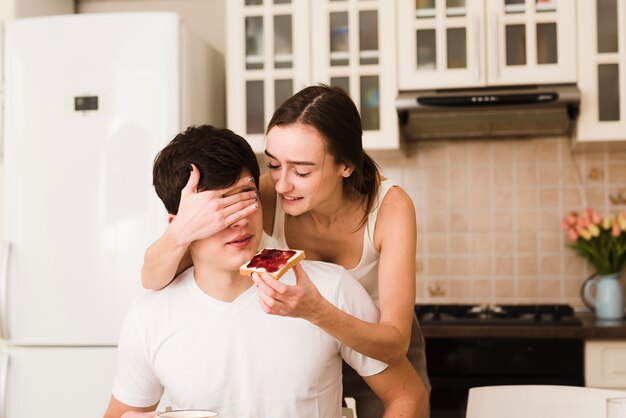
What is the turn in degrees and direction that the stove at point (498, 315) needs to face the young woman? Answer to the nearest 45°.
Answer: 0° — it already faces them

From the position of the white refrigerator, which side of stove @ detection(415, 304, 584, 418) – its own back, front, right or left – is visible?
right

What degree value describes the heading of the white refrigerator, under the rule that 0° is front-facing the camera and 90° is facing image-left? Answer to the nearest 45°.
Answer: approximately 0°

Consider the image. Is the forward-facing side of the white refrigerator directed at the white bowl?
yes

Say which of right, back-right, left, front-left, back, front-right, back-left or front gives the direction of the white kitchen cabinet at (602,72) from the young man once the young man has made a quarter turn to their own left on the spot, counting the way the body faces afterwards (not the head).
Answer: front-left

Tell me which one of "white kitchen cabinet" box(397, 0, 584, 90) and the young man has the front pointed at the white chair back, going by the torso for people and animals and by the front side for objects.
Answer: the white kitchen cabinet

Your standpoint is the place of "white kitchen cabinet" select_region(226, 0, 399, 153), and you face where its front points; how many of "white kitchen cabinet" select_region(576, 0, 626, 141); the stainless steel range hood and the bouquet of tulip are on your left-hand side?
3
